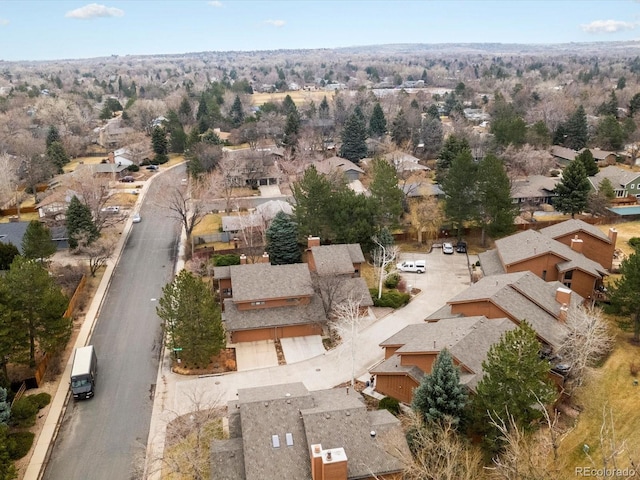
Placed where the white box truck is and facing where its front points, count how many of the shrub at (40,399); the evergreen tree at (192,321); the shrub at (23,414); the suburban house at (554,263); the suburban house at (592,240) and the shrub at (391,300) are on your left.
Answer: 4

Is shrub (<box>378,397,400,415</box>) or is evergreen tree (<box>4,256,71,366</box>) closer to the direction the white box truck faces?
the shrub

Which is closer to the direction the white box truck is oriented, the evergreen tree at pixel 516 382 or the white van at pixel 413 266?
the evergreen tree

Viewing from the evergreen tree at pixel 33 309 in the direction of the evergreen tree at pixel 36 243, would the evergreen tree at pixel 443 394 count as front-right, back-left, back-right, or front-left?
back-right

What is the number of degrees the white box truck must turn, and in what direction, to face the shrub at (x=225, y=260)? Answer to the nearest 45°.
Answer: approximately 135° to its left

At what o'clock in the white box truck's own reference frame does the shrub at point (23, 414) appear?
The shrub is roughly at 2 o'clock from the white box truck.

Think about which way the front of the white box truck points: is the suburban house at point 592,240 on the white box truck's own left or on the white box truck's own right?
on the white box truck's own left

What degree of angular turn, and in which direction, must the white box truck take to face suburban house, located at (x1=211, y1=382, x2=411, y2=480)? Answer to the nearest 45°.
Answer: approximately 45° to its left

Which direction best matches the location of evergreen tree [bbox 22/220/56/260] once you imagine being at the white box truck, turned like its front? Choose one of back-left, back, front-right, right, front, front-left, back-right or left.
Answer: back

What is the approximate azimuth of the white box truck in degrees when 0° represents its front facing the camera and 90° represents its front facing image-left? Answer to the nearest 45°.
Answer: approximately 0°
